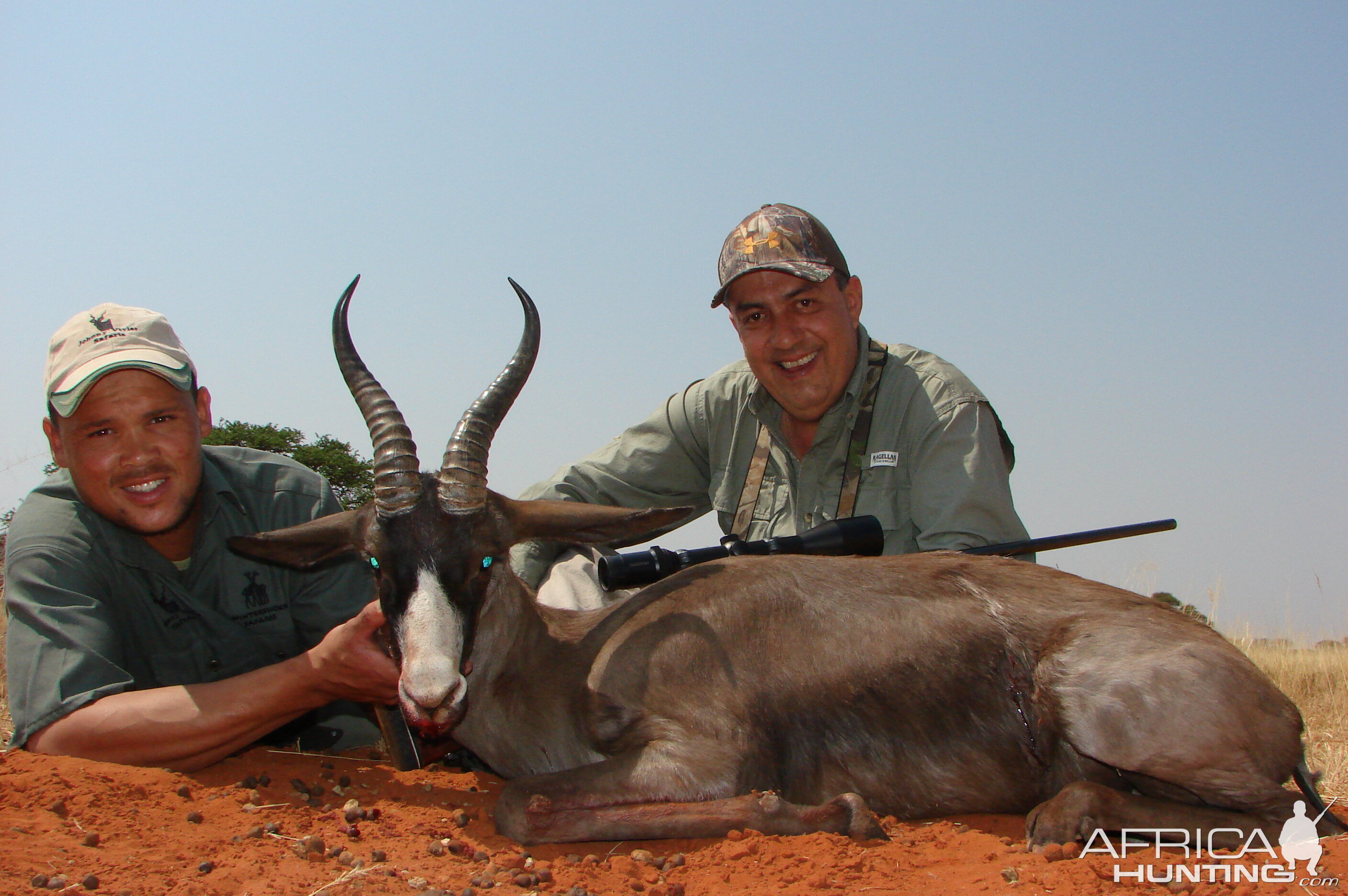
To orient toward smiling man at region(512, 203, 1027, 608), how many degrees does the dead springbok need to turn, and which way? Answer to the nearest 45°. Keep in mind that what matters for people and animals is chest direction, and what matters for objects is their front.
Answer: approximately 90° to its right

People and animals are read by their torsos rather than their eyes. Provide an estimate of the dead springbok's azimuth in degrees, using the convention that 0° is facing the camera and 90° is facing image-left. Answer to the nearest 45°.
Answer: approximately 90°

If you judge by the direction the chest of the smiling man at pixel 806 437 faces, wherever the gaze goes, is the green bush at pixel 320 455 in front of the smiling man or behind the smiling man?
behind

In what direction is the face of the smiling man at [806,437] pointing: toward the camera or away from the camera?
toward the camera

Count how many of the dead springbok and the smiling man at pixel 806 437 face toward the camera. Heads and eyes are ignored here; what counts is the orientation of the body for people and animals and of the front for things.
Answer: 1

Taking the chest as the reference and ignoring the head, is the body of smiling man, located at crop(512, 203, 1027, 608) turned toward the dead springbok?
yes

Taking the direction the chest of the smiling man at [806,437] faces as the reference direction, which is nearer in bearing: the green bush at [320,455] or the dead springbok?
the dead springbok

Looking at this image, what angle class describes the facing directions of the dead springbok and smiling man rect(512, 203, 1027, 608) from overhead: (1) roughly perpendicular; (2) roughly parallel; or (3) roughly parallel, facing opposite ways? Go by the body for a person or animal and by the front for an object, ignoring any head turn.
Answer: roughly perpendicular

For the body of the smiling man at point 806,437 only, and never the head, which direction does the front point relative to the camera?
toward the camera
